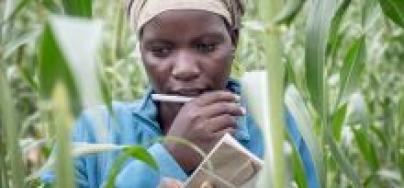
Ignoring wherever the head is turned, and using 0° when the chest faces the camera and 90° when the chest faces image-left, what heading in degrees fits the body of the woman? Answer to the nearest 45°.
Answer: approximately 0°

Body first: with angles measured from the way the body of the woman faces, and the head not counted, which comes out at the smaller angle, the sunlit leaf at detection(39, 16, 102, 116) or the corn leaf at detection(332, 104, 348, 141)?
the sunlit leaf

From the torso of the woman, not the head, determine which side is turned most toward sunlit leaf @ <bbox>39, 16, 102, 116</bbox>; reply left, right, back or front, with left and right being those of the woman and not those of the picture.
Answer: front
